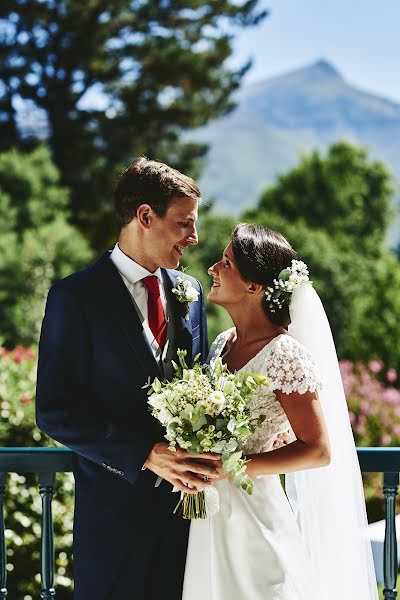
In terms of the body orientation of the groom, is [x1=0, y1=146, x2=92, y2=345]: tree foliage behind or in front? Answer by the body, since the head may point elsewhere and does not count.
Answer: behind

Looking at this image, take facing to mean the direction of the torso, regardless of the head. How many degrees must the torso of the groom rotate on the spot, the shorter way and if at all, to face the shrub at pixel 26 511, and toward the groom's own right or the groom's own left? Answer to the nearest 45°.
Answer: approximately 135° to the groom's own left

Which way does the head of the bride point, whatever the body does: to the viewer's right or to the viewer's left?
to the viewer's left

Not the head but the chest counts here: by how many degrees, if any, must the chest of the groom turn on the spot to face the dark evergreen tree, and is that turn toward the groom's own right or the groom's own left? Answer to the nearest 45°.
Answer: approximately 135° to the groom's own left
